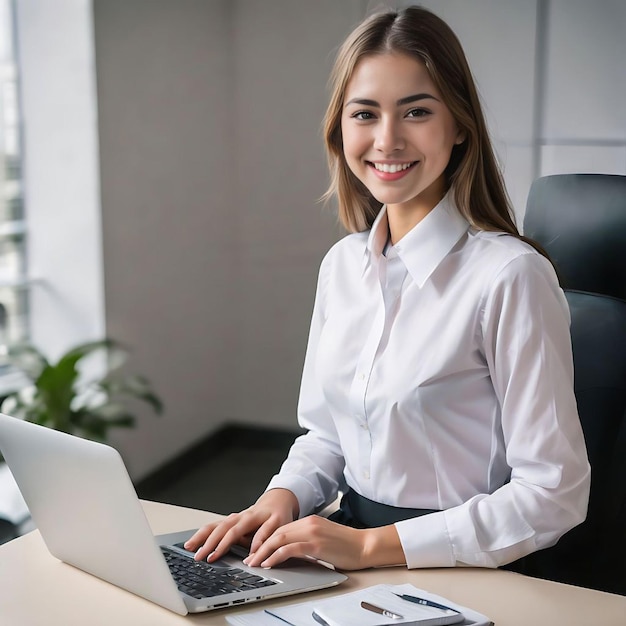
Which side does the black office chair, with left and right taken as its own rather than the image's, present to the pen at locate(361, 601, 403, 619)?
front

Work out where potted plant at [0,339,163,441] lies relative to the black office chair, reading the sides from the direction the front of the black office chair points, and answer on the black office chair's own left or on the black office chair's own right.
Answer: on the black office chair's own right

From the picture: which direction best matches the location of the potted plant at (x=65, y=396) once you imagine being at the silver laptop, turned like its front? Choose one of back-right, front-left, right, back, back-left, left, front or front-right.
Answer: front-left

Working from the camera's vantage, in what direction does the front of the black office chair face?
facing the viewer and to the left of the viewer

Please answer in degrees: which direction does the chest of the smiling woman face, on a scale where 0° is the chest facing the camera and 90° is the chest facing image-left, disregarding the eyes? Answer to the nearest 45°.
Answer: approximately 45°

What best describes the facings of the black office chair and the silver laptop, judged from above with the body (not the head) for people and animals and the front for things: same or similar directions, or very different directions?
very different directions

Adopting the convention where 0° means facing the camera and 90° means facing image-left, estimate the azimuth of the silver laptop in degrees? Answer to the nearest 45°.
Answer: approximately 225°

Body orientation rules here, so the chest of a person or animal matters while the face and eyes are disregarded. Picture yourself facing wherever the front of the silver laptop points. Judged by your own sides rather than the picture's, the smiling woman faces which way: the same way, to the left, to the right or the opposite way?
the opposite way

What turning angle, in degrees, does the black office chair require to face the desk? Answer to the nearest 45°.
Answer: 0° — it already faces it

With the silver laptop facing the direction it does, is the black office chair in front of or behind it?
in front
